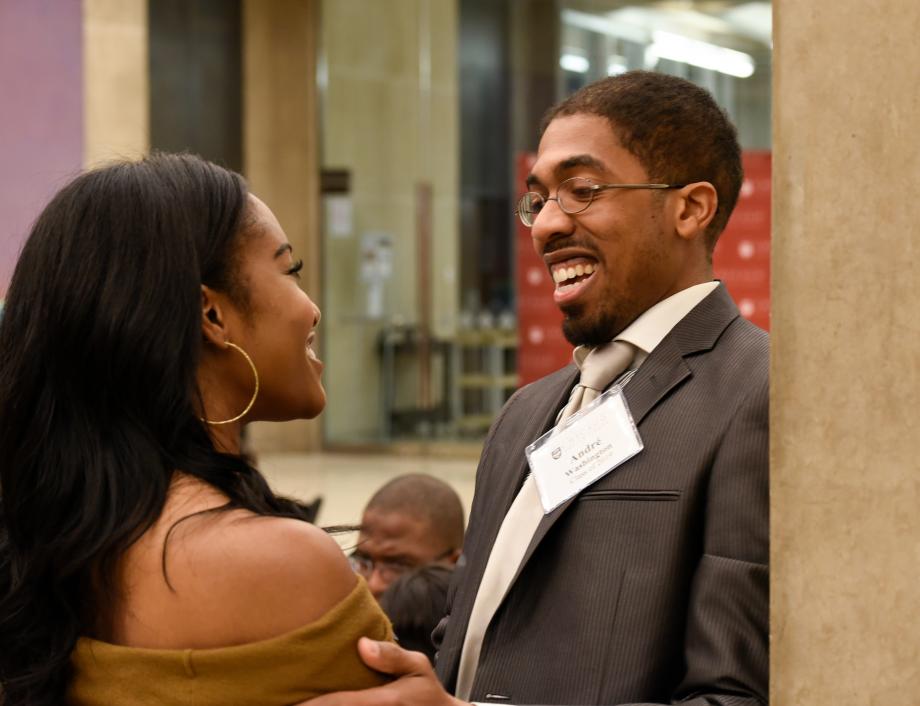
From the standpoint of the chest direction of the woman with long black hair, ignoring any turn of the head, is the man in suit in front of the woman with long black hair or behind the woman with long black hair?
in front

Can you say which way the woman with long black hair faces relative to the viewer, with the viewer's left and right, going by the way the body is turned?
facing away from the viewer and to the right of the viewer

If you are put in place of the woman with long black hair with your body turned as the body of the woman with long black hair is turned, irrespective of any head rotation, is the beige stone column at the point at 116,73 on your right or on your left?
on your left

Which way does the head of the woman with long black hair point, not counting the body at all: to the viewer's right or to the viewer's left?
to the viewer's right

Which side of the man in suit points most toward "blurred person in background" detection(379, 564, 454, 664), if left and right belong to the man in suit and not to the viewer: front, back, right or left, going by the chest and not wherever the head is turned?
right
